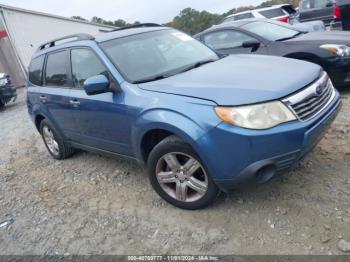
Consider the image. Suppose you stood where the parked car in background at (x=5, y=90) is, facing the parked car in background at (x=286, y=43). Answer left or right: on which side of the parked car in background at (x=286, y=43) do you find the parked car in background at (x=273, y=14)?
left

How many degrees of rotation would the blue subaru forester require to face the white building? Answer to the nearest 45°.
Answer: approximately 180°

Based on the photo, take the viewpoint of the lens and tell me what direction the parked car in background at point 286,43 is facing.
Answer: facing the viewer and to the right of the viewer

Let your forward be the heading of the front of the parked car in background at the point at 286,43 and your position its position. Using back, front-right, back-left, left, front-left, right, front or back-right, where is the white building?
back

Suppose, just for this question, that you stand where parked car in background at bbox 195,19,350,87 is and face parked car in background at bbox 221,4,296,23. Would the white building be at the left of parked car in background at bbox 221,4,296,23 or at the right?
left

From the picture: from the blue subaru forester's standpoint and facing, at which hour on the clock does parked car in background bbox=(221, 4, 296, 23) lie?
The parked car in background is roughly at 8 o'clock from the blue subaru forester.

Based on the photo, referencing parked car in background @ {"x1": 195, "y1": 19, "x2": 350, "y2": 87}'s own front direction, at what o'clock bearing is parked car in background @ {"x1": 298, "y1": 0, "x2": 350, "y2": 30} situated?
parked car in background @ {"x1": 298, "y1": 0, "x2": 350, "y2": 30} is roughly at 8 o'clock from parked car in background @ {"x1": 195, "y1": 19, "x2": 350, "y2": 87}.
